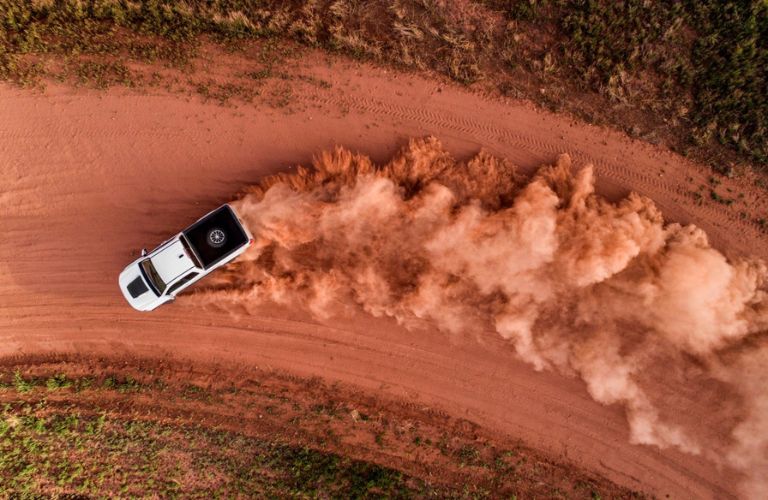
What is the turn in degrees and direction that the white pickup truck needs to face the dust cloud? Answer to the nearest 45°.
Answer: approximately 135° to its left

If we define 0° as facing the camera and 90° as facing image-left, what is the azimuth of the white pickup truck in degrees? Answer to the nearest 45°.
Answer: approximately 45°
